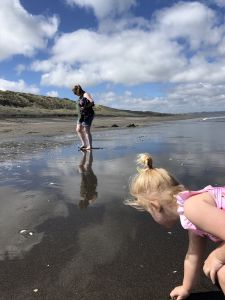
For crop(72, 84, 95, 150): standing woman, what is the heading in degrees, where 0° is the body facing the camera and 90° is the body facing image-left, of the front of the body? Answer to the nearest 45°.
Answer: approximately 45°
